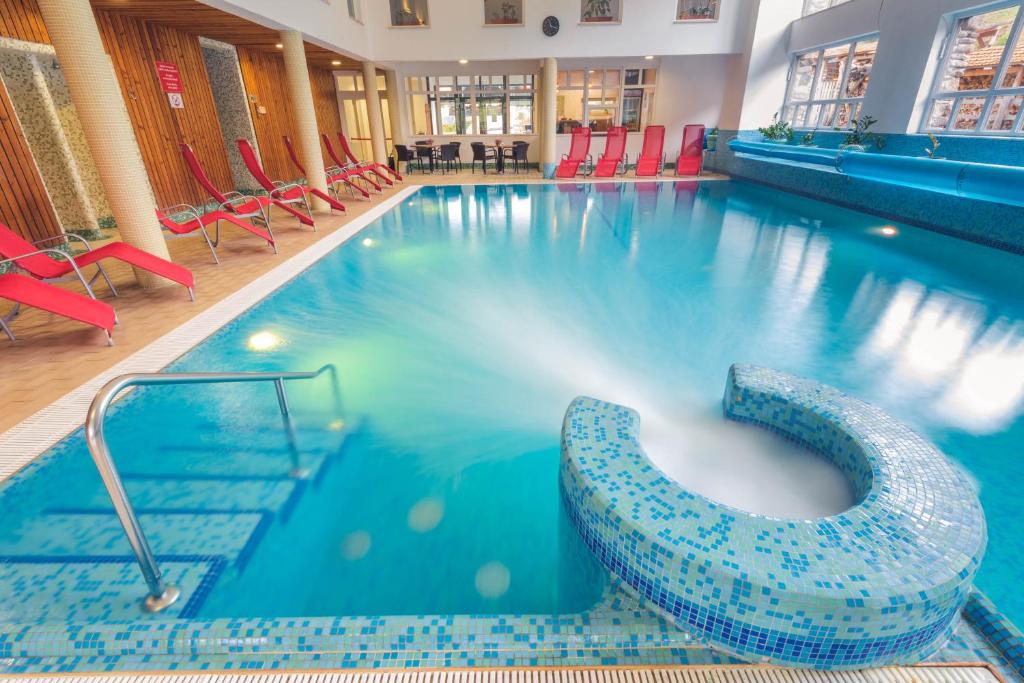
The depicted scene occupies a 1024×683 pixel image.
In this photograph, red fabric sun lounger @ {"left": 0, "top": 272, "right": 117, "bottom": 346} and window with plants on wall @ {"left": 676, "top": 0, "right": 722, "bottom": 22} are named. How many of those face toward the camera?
1

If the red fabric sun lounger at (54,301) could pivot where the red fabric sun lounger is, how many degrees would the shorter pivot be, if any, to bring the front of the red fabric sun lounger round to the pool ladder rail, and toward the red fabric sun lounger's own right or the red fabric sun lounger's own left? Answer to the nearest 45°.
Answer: approximately 90° to the red fabric sun lounger's own right

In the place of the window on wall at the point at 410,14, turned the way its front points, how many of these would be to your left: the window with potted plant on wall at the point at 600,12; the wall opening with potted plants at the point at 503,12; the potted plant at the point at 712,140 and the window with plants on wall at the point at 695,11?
4

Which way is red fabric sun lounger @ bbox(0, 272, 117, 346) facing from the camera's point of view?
to the viewer's right

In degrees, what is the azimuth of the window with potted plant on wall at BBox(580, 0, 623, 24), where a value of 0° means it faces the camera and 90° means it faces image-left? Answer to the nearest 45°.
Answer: approximately 0°

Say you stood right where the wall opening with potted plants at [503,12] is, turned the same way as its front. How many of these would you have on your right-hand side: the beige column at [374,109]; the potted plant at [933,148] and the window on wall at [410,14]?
2

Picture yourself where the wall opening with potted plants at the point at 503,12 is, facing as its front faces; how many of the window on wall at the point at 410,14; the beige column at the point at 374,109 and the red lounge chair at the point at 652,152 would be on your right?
2

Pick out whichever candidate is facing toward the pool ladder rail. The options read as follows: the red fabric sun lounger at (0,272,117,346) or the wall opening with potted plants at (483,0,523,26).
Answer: the wall opening with potted plants
